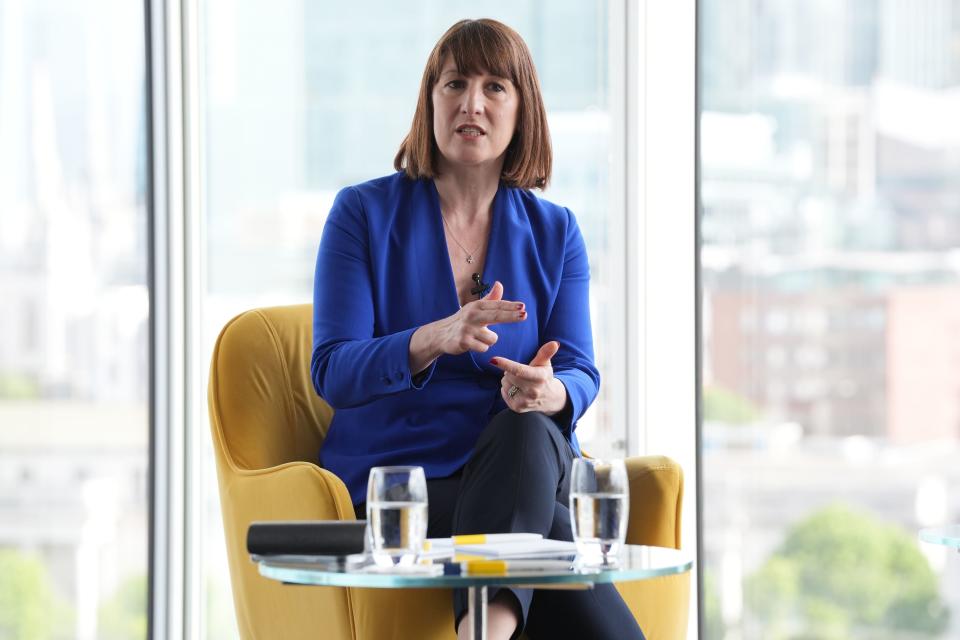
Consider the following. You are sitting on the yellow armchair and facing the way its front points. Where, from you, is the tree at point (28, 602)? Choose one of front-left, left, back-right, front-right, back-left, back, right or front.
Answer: back

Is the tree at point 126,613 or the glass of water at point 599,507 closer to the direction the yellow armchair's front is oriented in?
the glass of water

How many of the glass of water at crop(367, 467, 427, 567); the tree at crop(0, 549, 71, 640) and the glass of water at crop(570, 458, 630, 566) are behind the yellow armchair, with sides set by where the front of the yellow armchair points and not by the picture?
1

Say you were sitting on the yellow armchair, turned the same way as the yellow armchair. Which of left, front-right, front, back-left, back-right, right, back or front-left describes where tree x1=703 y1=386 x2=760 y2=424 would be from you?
left

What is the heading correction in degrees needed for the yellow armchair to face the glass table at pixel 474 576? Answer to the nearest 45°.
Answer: approximately 45° to its right

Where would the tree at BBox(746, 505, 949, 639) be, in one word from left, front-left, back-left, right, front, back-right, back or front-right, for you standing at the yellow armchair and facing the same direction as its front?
left

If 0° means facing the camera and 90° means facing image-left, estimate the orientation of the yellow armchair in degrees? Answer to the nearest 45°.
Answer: approximately 315°

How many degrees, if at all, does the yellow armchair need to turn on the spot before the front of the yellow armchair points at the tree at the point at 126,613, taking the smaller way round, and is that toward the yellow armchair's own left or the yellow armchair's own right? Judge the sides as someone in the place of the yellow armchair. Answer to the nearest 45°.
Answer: approximately 180°

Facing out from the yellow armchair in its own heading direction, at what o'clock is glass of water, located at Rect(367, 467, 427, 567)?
The glass of water is roughly at 1 o'clock from the yellow armchair.
